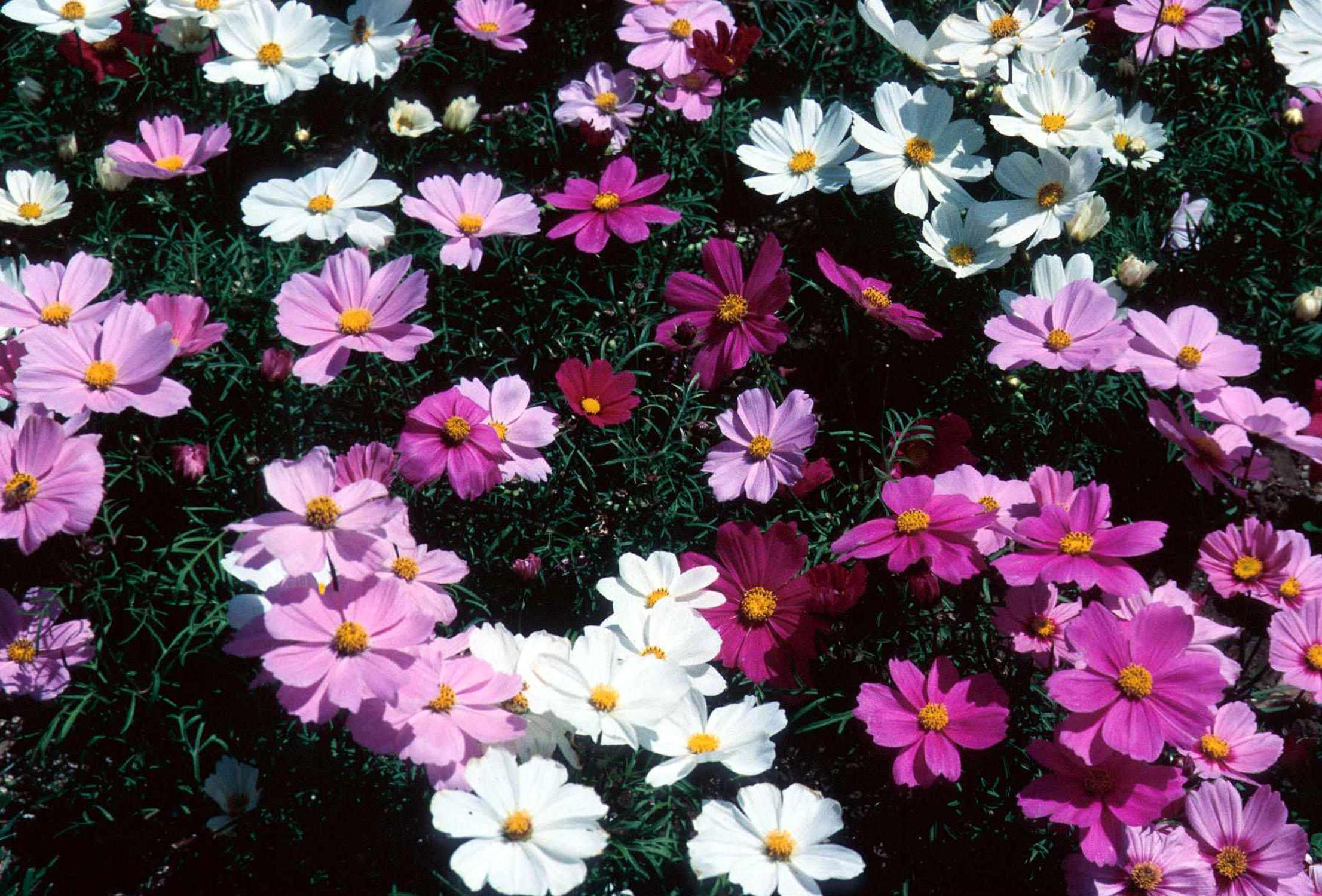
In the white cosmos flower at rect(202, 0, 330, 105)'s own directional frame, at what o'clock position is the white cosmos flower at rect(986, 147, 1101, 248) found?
the white cosmos flower at rect(986, 147, 1101, 248) is roughly at 10 o'clock from the white cosmos flower at rect(202, 0, 330, 105).

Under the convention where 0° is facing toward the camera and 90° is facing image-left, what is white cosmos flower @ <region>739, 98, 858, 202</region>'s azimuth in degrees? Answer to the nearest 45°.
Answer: approximately 0°

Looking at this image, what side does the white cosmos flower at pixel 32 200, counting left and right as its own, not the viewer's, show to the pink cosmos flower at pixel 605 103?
left

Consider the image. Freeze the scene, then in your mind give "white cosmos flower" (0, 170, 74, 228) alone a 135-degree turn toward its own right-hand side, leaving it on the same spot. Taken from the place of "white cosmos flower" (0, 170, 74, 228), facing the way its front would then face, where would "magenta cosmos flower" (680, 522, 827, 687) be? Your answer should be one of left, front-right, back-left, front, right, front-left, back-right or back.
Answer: back
